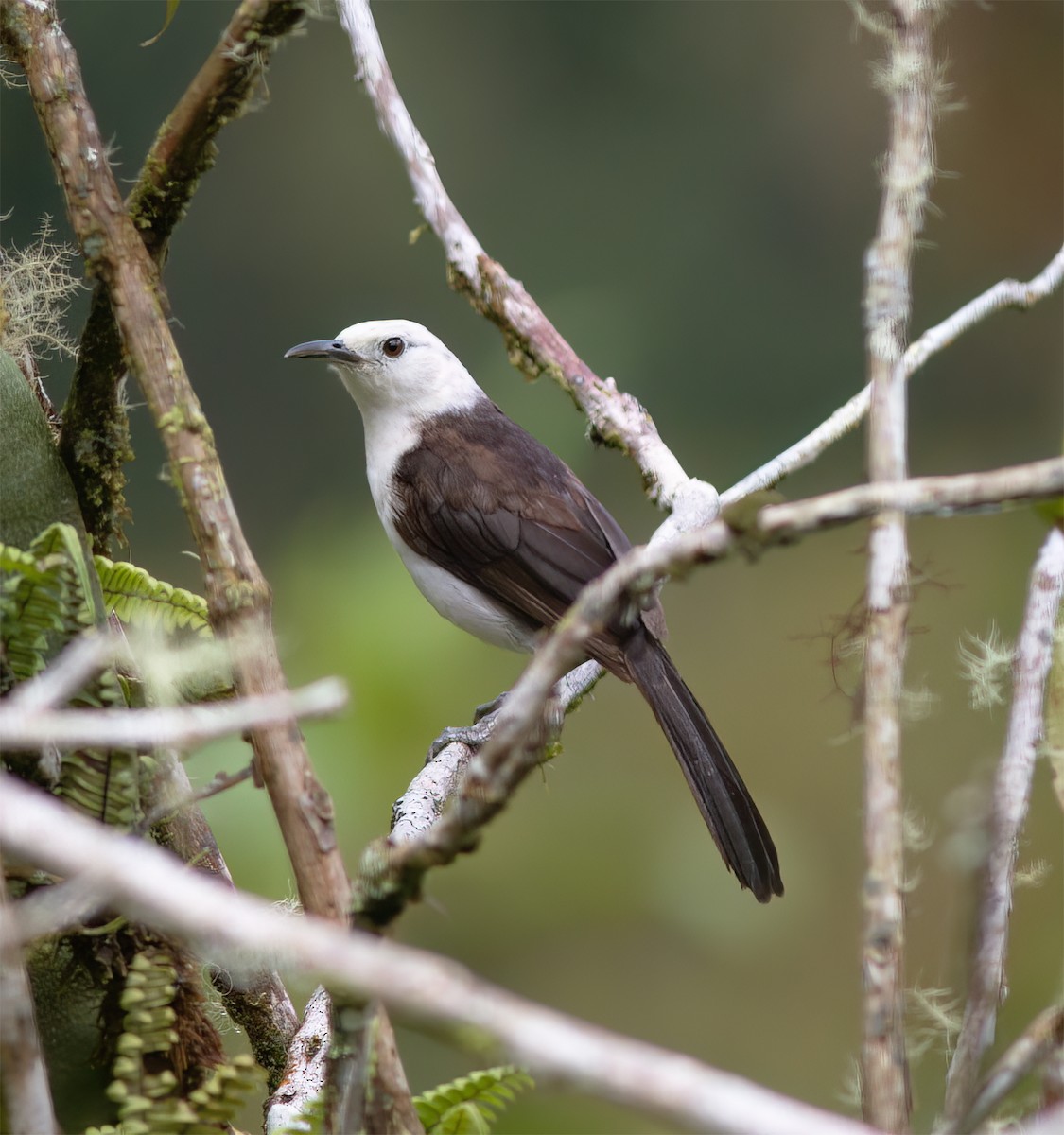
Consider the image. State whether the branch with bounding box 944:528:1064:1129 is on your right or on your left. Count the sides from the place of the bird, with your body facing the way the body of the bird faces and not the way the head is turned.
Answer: on your right

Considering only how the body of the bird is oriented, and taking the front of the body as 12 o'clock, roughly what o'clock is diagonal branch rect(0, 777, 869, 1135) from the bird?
The diagonal branch is roughly at 9 o'clock from the bird.

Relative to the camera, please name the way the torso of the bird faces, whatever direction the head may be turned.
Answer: to the viewer's left

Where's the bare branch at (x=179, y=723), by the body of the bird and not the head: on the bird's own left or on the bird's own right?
on the bird's own left
